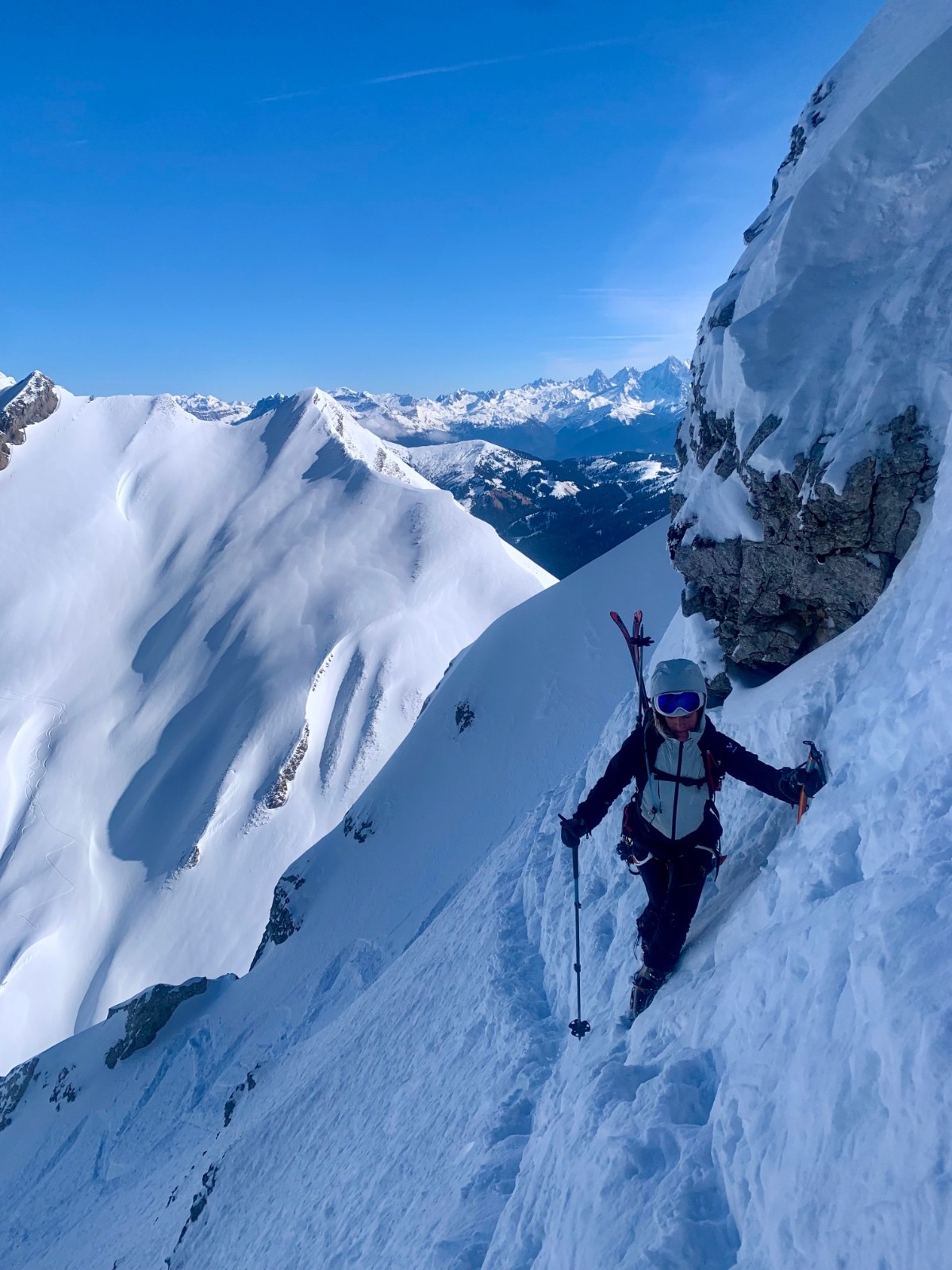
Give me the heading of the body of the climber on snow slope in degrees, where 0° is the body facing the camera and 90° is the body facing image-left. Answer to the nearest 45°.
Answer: approximately 0°
